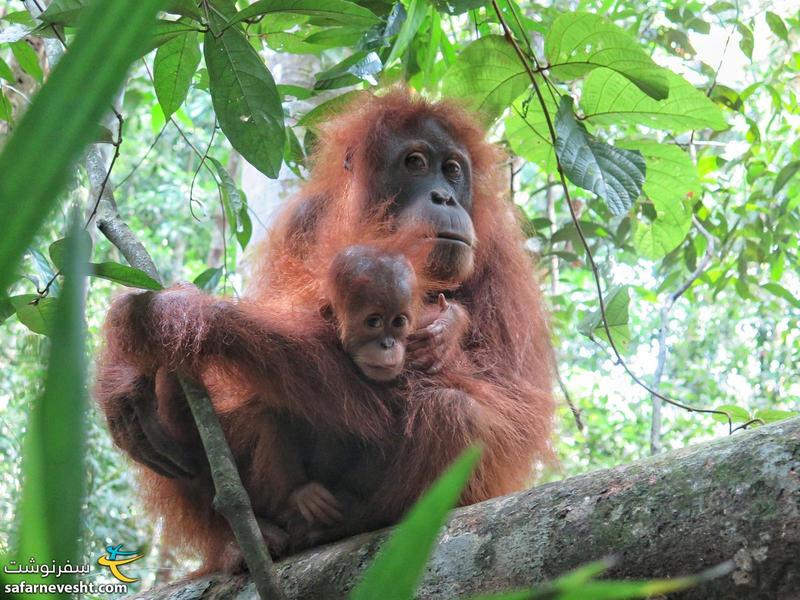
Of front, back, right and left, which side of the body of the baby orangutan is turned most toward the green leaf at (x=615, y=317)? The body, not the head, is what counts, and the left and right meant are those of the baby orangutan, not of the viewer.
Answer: left

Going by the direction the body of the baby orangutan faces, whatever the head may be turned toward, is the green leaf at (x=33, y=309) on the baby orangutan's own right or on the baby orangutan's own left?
on the baby orangutan's own right

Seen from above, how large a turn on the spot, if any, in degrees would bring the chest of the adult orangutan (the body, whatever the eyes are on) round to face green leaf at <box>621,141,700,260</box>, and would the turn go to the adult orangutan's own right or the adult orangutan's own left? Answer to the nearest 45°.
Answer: approximately 90° to the adult orangutan's own left

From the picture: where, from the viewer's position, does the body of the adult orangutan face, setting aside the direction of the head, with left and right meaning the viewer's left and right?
facing the viewer

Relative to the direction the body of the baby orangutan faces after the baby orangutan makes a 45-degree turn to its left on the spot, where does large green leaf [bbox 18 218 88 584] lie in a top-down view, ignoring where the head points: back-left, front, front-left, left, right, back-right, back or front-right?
right

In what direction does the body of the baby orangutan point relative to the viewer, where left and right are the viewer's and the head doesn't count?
facing the viewer and to the right of the viewer

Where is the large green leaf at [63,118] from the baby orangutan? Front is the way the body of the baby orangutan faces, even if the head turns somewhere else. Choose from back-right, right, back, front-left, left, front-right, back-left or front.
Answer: front-right

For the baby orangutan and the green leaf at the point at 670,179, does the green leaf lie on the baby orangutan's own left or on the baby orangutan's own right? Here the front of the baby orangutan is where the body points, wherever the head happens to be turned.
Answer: on the baby orangutan's own left
